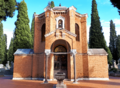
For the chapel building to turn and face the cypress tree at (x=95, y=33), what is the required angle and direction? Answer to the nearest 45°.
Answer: approximately 135° to its left

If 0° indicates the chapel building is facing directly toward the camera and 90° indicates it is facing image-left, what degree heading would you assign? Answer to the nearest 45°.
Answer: approximately 0°

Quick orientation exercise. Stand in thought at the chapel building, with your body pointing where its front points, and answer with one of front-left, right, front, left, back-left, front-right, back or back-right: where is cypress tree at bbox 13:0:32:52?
back-right

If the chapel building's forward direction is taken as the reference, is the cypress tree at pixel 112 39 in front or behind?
behind
